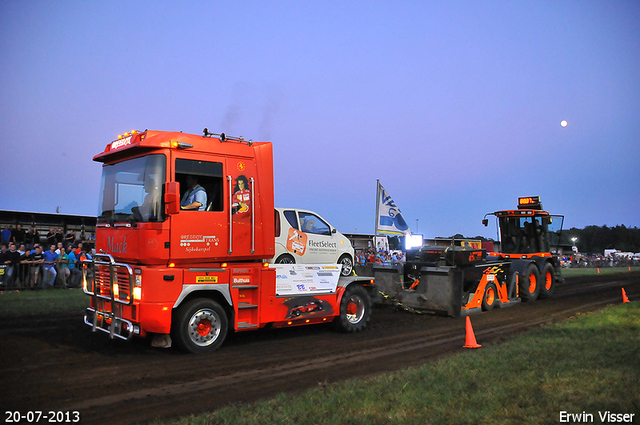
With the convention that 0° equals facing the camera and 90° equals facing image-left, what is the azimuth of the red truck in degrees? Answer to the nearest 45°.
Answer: approximately 45°

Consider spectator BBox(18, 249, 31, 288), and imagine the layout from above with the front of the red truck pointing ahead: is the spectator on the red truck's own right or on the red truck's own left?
on the red truck's own right

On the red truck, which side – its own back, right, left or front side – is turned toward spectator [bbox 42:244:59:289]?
right

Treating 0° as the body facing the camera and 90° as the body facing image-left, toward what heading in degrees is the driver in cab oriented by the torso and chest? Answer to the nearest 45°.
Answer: approximately 45°

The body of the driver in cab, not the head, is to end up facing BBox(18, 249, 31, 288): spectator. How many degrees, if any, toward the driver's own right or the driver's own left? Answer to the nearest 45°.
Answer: approximately 90° to the driver's own right

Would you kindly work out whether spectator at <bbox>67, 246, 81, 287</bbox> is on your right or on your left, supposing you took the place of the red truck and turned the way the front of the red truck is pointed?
on your right

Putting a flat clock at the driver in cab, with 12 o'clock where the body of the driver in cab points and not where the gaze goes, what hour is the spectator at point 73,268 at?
The spectator is roughly at 4 o'clock from the driver in cab.

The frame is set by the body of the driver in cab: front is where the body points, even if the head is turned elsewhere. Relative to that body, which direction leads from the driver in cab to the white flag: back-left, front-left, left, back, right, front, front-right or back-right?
back

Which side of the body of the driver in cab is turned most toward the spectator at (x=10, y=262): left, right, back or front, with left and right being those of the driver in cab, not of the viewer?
right

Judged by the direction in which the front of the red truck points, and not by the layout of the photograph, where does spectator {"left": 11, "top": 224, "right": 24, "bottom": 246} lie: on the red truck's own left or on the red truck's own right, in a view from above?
on the red truck's own right
